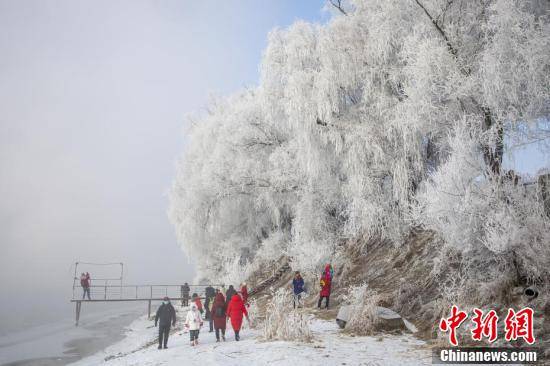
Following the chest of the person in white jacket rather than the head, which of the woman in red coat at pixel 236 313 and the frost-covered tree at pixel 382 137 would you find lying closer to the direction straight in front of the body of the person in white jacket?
the woman in red coat

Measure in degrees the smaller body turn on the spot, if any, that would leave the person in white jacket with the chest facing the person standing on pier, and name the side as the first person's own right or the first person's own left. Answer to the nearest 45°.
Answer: approximately 180°

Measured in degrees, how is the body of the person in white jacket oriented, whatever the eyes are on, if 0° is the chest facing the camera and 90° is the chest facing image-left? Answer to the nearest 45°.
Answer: approximately 0°

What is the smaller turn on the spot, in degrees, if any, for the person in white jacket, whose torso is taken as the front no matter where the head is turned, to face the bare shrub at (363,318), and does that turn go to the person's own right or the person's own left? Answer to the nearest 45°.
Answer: approximately 90° to the person's own left
